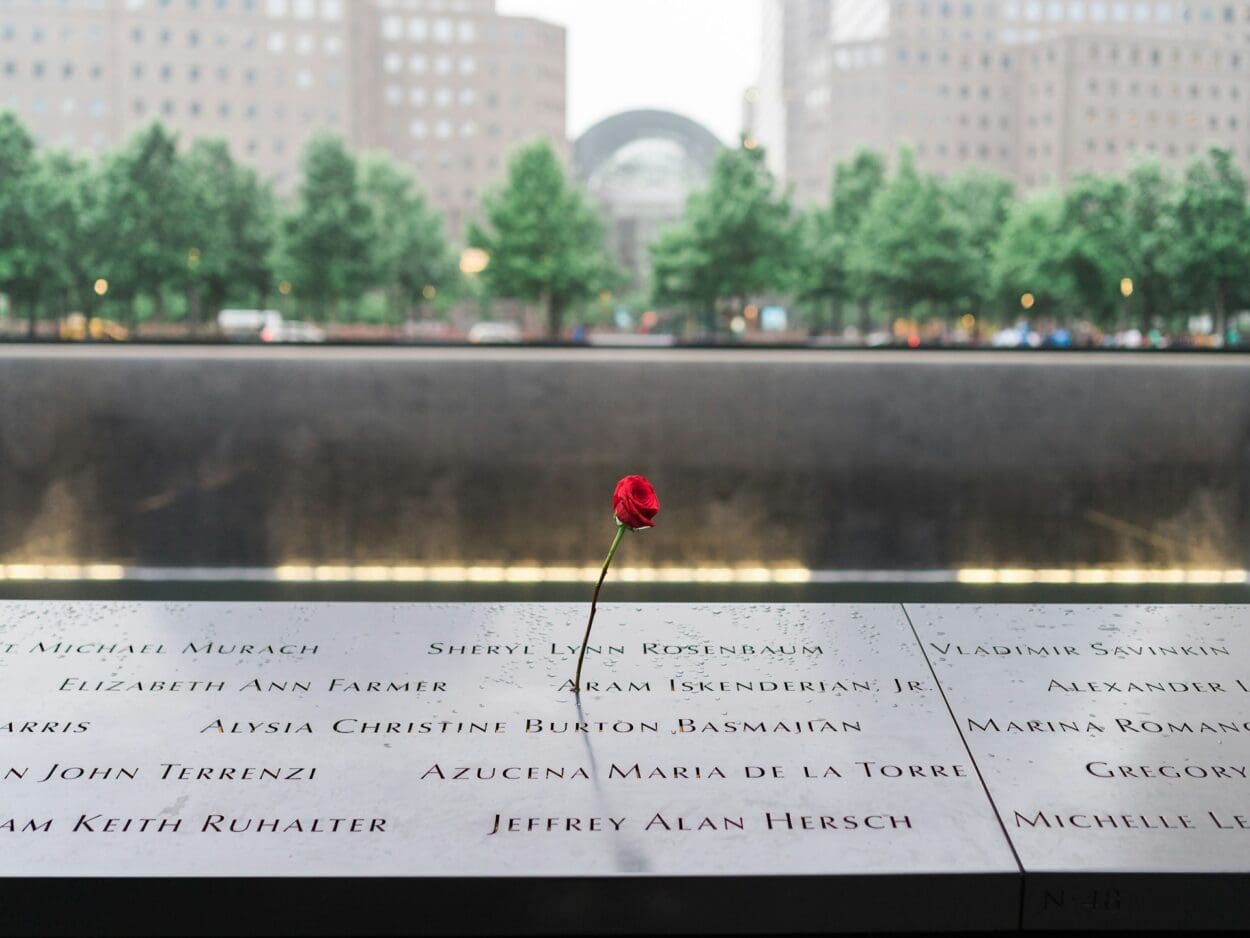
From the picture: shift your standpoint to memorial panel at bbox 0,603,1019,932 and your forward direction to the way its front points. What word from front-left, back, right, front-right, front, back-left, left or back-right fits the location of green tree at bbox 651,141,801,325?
back

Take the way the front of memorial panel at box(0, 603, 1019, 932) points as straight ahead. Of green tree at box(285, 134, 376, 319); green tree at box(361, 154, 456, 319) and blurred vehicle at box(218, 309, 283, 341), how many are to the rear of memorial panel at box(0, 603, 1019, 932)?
3

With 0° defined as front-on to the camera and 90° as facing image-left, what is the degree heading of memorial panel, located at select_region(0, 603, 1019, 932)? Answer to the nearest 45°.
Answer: approximately 0°

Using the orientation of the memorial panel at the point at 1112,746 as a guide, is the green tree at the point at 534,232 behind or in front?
behind

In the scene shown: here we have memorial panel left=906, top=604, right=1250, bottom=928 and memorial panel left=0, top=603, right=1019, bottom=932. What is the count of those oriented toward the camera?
2

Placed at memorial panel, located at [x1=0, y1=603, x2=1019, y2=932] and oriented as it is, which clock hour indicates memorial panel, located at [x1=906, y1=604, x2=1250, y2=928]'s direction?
memorial panel, located at [x1=906, y1=604, x2=1250, y2=928] is roughly at 9 o'clock from memorial panel, located at [x1=0, y1=603, x2=1019, y2=932].

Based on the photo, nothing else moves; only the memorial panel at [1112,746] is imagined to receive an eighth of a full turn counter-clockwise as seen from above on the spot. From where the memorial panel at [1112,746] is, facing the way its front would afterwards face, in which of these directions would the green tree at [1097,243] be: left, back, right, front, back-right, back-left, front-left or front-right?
back-left

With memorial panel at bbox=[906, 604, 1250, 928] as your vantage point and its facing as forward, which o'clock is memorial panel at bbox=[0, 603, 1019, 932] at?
memorial panel at bbox=[0, 603, 1019, 932] is roughly at 2 o'clock from memorial panel at bbox=[906, 604, 1250, 928].

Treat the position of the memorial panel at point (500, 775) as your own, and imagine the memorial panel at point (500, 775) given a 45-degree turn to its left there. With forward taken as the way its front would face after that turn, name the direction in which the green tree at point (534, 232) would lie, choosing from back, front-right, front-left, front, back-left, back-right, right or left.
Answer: back-left

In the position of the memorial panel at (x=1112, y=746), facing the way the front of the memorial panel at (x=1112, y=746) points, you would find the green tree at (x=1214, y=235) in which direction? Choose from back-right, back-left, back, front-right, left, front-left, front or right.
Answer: back

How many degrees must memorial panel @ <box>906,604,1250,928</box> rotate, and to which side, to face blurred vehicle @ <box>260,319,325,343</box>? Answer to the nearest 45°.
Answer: approximately 135° to its right

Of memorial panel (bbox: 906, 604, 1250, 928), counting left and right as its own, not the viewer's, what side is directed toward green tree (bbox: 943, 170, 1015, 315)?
back
